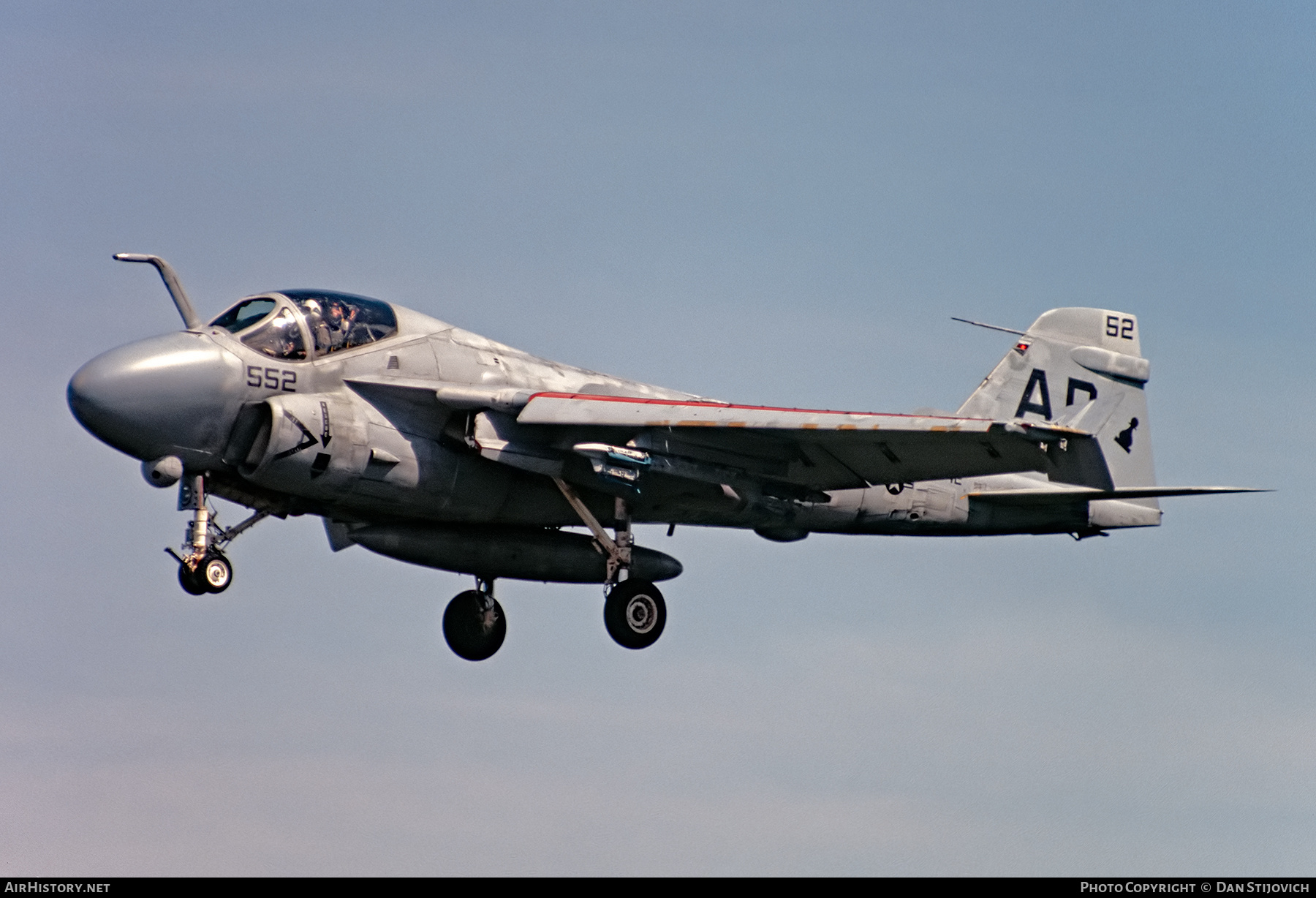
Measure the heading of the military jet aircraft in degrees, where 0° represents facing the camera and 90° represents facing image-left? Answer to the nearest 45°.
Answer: approximately 45°
